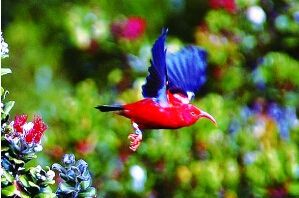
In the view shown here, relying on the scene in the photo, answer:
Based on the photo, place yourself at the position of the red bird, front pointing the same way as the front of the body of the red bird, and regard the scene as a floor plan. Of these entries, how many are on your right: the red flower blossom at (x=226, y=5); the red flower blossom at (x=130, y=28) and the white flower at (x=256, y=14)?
0

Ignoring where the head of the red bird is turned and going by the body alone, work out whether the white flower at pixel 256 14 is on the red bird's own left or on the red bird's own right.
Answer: on the red bird's own left

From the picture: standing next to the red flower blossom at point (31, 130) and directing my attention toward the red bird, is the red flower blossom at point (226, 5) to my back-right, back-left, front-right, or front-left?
front-left

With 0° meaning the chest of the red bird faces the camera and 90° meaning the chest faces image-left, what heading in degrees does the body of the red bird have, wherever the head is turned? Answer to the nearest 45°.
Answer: approximately 270°

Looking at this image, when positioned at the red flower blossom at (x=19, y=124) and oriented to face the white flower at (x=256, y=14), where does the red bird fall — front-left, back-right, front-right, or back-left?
front-right

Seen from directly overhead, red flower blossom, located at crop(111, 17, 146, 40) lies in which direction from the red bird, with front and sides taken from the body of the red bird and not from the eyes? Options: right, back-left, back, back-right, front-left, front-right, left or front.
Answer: left

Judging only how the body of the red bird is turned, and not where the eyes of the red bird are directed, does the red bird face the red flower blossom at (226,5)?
no
